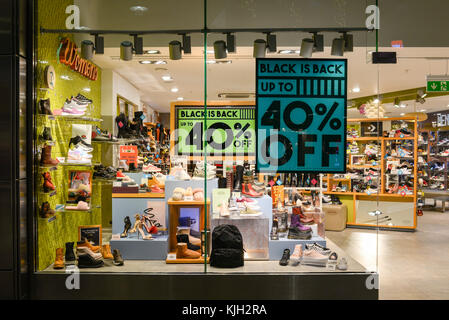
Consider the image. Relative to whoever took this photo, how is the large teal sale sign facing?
facing the viewer

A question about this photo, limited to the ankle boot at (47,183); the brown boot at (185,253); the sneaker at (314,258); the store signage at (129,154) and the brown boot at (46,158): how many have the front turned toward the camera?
1

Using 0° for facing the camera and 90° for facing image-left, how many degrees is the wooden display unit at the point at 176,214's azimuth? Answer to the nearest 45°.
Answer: approximately 0°

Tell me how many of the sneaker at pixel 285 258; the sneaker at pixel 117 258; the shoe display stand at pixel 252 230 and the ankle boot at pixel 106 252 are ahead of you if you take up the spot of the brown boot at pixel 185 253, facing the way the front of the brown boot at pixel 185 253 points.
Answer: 2

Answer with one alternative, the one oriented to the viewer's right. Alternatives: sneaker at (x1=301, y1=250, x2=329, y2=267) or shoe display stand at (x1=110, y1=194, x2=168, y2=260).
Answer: the sneaker

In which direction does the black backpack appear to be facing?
toward the camera

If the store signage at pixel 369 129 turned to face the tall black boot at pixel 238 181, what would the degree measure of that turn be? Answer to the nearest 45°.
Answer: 0° — it already faces it
